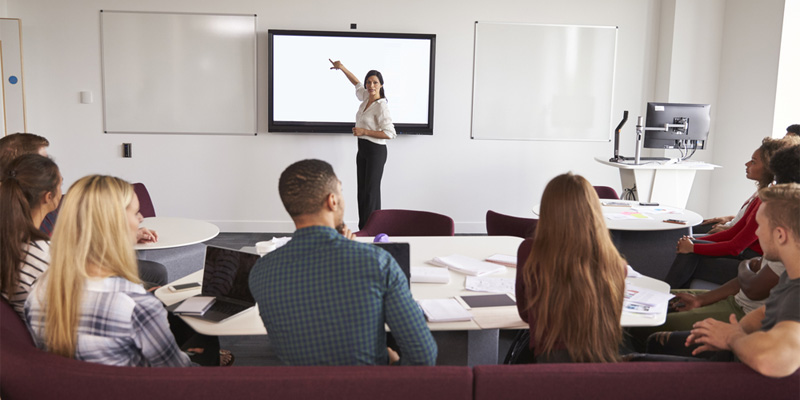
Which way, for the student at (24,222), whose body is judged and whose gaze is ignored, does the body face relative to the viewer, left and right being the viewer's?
facing away from the viewer and to the right of the viewer

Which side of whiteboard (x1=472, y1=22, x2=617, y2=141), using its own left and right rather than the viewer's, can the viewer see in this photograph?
front

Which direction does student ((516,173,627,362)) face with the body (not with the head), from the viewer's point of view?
away from the camera

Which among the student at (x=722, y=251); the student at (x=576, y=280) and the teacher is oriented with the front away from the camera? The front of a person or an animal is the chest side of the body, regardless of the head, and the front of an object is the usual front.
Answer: the student at (x=576, y=280)

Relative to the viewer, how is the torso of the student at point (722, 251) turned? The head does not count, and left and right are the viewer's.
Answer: facing to the left of the viewer

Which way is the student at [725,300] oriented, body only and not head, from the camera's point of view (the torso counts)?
to the viewer's left

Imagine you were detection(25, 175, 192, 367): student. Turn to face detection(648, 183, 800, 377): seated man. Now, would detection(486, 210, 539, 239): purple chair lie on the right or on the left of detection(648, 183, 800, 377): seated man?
left

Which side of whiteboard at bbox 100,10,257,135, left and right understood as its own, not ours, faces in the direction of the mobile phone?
front

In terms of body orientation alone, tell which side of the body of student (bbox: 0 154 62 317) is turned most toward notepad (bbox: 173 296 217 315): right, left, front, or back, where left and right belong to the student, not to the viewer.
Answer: right

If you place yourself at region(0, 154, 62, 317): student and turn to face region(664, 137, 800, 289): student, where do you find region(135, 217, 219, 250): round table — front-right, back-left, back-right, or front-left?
front-left

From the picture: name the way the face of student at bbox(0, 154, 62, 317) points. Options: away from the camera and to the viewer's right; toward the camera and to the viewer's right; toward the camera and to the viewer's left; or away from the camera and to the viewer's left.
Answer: away from the camera and to the viewer's right

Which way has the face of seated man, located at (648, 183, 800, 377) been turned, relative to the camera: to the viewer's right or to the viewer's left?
to the viewer's left

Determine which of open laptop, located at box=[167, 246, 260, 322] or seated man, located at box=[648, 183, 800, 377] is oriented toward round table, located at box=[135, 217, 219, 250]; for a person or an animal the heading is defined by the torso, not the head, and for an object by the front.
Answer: the seated man

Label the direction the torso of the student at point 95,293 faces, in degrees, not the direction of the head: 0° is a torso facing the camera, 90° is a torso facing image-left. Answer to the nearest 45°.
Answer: approximately 225°

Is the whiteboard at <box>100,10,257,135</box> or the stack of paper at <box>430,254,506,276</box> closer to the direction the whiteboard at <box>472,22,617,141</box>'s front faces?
the stack of paper
